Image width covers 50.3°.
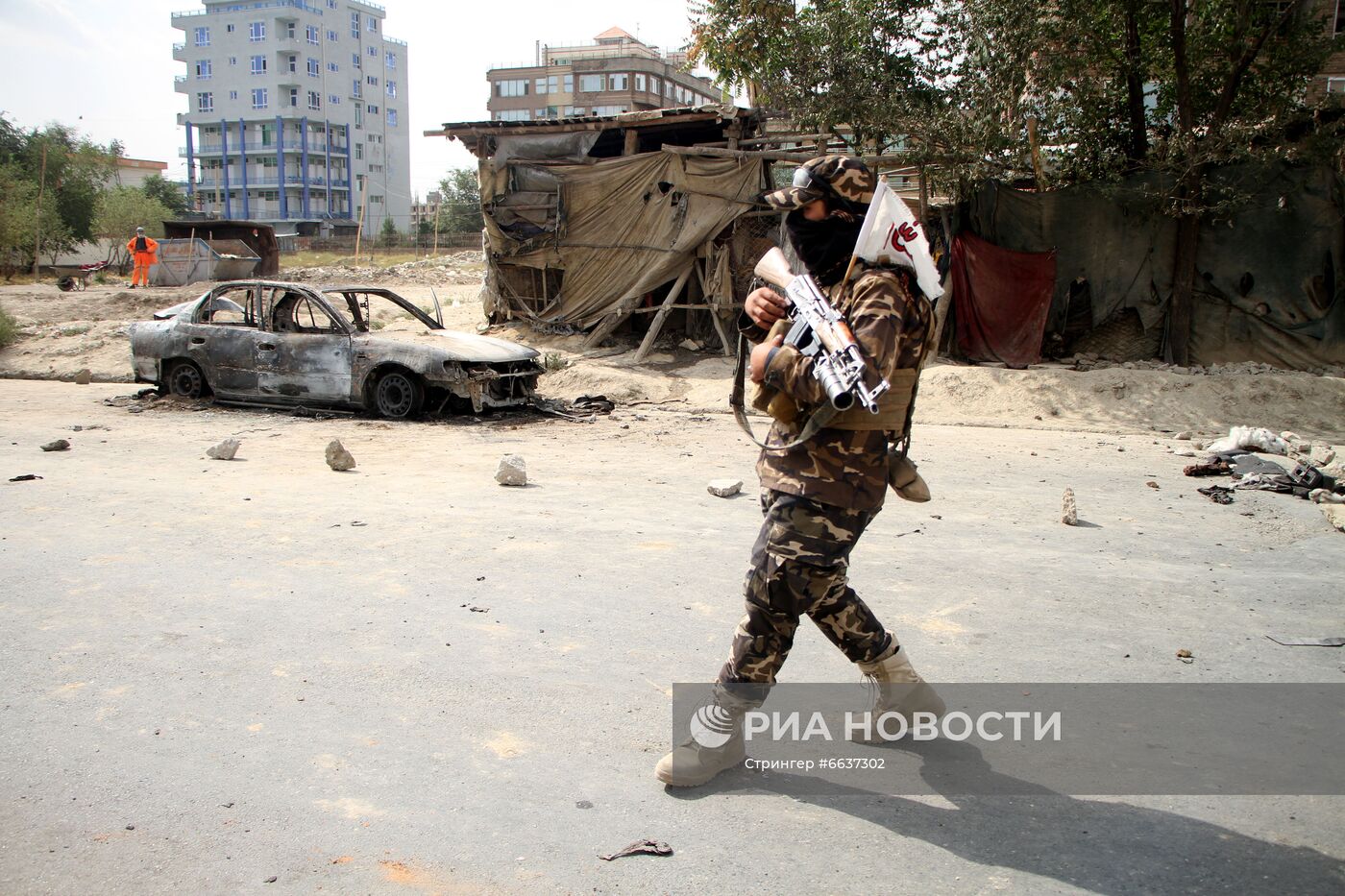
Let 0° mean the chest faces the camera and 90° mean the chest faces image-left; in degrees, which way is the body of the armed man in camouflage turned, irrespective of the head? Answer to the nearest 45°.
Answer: approximately 90°

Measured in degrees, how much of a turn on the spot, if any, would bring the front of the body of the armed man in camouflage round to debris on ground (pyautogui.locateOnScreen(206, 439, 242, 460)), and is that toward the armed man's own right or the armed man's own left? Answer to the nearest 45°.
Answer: approximately 45° to the armed man's own right

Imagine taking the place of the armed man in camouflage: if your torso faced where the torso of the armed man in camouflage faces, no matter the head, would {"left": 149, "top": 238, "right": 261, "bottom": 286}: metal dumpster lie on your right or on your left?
on your right

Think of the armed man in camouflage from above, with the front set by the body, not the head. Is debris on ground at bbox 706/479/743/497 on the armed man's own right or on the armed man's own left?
on the armed man's own right

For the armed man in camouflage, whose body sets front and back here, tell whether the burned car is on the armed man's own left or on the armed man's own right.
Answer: on the armed man's own right

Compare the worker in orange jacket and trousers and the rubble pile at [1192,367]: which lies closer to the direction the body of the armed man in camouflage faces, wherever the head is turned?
the worker in orange jacket and trousers

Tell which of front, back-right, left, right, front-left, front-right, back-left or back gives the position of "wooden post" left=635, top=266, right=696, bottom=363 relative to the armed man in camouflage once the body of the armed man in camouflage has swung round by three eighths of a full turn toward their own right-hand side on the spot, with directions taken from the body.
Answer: front-left

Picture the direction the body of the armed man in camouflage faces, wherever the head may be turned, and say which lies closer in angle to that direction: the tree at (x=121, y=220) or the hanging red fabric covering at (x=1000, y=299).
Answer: the tree

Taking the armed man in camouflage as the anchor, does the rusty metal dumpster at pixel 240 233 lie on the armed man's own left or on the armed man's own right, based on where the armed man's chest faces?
on the armed man's own right

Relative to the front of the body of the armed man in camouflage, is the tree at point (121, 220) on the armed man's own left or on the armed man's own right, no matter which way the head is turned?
on the armed man's own right
